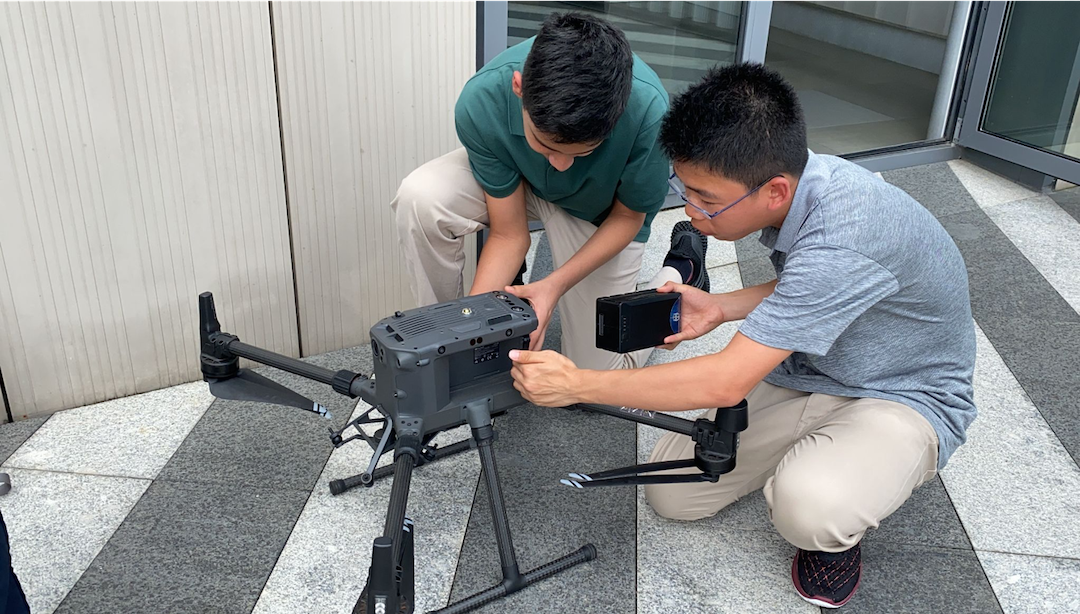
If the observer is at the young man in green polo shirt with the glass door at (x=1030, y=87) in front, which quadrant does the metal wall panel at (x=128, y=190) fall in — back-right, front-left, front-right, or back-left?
back-left

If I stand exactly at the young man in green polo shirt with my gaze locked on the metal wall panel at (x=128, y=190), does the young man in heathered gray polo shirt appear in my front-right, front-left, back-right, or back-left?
back-left

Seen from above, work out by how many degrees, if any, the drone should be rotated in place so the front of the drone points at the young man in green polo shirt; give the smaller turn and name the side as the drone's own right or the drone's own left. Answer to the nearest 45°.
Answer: approximately 135° to the drone's own right

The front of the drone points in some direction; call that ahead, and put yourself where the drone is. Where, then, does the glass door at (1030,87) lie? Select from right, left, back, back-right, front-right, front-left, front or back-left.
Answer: back

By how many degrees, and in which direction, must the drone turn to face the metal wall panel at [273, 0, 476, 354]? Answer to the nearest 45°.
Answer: approximately 135° to its right

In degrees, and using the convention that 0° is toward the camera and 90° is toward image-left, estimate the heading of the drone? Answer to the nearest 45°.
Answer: approximately 45°

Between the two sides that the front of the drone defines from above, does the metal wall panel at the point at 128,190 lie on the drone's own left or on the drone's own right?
on the drone's own right

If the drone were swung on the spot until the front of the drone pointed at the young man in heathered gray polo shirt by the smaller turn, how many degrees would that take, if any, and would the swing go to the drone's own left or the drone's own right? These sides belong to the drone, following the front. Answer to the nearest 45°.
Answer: approximately 135° to the drone's own left
